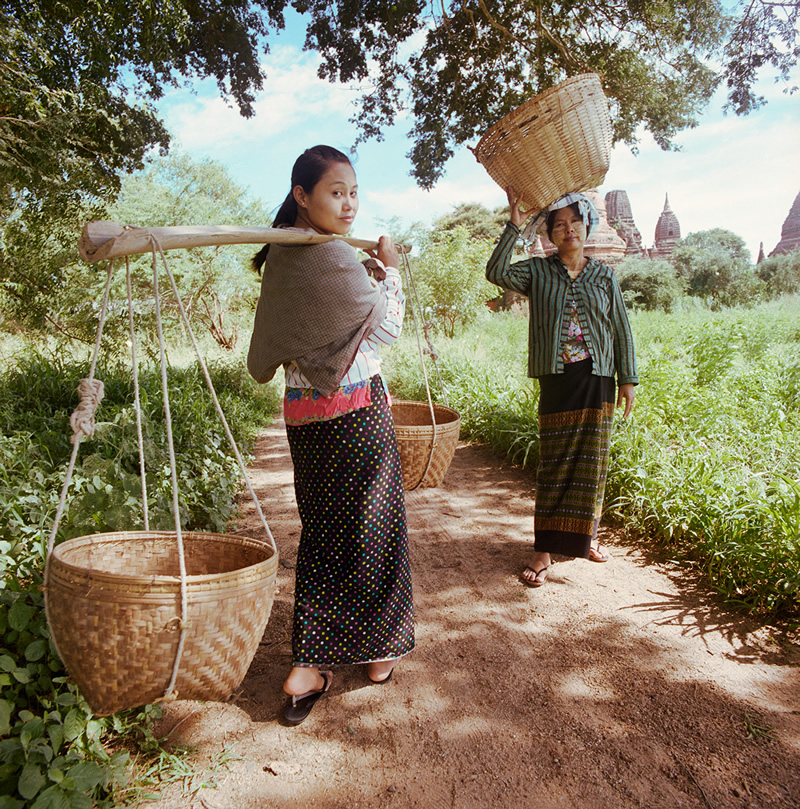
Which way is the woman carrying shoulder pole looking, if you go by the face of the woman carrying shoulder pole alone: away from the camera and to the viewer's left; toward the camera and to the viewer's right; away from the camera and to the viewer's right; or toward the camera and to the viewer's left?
toward the camera and to the viewer's right

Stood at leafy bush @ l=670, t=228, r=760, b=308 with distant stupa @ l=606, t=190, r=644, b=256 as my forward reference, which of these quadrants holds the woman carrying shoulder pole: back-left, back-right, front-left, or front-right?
back-left

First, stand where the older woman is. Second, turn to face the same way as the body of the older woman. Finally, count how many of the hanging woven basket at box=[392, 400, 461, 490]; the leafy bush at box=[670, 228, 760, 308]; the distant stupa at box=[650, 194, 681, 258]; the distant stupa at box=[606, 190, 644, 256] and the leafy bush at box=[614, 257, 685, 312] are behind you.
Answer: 4

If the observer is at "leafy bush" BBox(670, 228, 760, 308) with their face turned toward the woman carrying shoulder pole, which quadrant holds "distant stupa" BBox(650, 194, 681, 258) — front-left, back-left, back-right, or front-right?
back-right

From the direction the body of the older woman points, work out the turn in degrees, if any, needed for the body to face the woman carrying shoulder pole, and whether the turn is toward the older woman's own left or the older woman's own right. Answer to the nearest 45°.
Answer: approximately 45° to the older woman's own right

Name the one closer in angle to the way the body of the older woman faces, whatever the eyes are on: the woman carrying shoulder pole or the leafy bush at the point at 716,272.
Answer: the woman carrying shoulder pole

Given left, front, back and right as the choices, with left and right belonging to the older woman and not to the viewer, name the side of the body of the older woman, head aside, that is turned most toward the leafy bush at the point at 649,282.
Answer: back

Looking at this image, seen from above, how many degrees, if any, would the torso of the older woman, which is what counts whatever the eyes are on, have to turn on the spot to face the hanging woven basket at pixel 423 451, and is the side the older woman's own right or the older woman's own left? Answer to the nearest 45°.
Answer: approximately 45° to the older woman's own right

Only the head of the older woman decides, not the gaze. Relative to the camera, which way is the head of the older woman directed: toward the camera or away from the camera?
toward the camera

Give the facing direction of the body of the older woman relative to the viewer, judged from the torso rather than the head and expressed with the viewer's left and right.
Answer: facing the viewer

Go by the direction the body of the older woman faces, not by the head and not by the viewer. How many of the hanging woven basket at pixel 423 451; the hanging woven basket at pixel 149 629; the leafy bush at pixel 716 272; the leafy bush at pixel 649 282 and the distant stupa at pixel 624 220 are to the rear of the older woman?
3

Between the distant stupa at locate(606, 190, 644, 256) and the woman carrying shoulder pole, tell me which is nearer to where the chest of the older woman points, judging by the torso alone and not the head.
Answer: the woman carrying shoulder pole

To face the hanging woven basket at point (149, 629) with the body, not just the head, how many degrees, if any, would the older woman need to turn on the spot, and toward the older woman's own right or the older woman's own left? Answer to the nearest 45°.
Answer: approximately 45° to the older woman's own right

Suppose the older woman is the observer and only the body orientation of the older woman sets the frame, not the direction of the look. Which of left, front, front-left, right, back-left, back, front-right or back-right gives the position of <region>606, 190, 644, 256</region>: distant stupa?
back

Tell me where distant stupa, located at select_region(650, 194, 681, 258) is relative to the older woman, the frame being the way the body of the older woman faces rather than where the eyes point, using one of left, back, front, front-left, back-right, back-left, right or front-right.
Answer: back

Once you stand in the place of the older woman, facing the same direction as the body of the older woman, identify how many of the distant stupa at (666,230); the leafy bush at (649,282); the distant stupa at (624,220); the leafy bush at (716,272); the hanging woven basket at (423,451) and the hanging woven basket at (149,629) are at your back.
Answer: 4

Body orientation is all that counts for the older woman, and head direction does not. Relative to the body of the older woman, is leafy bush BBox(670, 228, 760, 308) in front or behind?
behind
